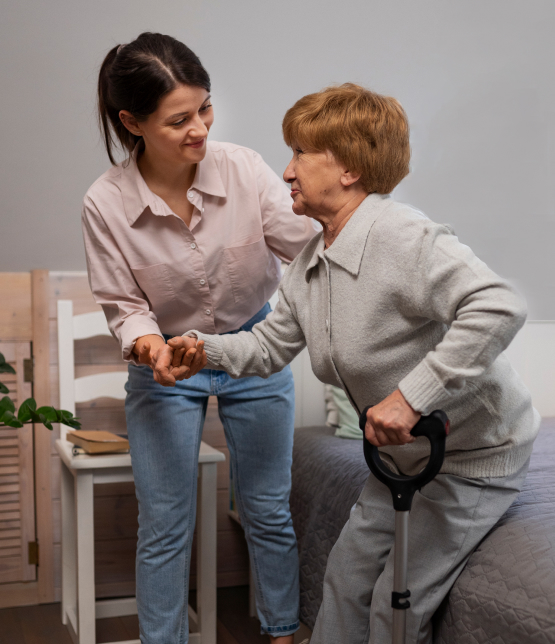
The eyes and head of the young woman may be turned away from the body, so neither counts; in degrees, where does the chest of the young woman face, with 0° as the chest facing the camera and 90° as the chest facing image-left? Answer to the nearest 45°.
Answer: approximately 0°

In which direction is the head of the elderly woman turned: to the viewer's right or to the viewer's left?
to the viewer's left

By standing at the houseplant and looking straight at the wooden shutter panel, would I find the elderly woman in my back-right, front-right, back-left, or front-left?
back-right

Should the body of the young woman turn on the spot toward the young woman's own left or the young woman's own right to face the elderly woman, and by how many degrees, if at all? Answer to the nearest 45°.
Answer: approximately 45° to the young woman's own left

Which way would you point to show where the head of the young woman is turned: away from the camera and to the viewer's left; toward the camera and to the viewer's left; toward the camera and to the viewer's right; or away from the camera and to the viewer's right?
toward the camera and to the viewer's right
